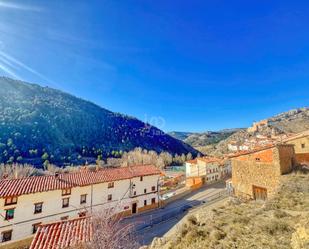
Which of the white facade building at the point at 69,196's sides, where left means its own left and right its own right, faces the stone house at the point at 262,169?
front

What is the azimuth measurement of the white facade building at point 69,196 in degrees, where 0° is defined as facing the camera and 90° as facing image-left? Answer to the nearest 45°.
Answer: approximately 315°
